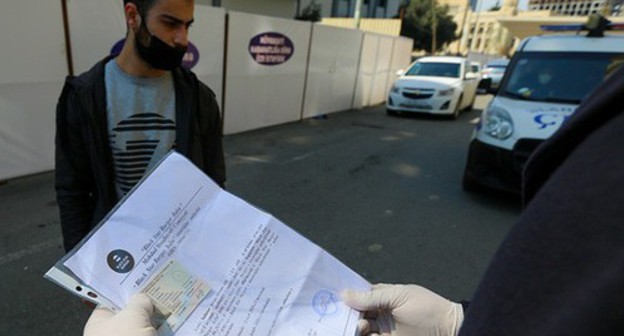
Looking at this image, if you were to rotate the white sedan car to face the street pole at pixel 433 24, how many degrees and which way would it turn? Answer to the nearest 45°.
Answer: approximately 135° to its right

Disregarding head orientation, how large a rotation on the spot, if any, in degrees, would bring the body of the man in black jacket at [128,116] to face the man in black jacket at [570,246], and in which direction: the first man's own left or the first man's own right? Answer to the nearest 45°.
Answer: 0° — they already face them

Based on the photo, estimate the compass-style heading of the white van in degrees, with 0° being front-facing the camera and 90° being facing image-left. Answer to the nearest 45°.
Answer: approximately 0°

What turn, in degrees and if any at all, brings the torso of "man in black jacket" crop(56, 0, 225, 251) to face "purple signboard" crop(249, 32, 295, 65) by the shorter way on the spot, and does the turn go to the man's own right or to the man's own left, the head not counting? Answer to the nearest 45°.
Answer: approximately 180°

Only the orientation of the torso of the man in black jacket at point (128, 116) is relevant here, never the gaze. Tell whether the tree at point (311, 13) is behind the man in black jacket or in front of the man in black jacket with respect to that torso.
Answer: behind

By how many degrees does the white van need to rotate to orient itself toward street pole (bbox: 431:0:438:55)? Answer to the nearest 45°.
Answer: approximately 180°

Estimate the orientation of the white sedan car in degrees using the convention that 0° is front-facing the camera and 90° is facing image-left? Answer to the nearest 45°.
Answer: approximately 45°
